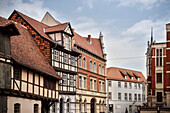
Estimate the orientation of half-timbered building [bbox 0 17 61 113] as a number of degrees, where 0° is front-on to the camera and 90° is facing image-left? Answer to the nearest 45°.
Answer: approximately 315°

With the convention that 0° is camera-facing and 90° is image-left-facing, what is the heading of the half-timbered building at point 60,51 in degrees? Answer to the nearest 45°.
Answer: approximately 315°

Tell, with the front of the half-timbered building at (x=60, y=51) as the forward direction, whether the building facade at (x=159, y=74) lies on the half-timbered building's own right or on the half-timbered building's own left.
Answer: on the half-timbered building's own left

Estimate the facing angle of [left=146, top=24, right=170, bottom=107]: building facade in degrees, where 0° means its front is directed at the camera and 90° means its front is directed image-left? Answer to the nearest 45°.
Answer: approximately 0°

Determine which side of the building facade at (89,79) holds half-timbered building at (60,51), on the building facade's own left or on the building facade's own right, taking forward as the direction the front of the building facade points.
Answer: on the building facade's own right

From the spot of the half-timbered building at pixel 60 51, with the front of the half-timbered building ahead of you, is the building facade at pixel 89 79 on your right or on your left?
on your left

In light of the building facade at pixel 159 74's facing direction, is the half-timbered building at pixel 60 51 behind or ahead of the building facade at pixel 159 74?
ahead
